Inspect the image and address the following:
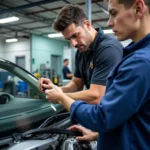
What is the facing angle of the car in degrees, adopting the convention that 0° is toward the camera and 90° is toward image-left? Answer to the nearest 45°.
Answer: approximately 315°

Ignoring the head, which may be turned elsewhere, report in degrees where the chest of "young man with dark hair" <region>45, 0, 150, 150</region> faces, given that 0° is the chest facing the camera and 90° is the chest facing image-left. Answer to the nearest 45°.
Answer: approximately 90°

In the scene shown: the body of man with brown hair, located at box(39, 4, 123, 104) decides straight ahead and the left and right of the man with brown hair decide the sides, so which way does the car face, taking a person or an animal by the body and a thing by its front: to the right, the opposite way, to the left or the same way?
to the left

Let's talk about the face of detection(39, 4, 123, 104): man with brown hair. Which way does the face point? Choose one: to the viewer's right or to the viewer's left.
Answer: to the viewer's left

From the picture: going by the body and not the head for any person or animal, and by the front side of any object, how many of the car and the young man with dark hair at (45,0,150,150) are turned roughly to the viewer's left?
1

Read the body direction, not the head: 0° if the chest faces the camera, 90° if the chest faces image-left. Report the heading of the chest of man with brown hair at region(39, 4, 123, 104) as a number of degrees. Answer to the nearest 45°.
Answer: approximately 45°
